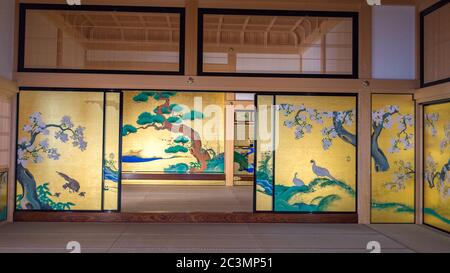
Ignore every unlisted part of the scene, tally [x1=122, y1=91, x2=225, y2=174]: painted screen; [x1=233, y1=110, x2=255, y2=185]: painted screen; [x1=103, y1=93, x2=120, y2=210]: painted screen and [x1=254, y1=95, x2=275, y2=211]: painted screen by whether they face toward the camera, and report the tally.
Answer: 4

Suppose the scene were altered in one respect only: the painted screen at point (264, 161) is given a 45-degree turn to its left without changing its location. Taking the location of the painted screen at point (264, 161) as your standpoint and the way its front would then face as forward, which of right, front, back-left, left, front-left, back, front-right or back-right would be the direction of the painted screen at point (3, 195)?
back-right

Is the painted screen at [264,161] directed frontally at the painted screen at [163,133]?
no

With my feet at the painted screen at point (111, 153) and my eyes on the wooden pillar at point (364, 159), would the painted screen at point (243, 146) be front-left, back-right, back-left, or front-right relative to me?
front-left

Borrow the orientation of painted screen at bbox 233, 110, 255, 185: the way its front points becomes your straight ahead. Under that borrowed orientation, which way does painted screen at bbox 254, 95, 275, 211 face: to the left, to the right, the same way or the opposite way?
the same way

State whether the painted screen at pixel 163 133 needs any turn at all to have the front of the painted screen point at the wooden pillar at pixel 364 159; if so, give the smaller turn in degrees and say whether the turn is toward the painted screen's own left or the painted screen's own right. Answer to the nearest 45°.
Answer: approximately 45° to the painted screen's own left

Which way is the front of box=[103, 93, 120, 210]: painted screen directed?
toward the camera

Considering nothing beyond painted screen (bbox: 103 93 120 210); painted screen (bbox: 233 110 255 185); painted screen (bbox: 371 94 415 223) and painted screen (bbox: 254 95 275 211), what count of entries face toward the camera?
4

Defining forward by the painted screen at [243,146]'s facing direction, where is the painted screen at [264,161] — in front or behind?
in front

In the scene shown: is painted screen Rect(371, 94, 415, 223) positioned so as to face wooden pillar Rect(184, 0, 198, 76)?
no

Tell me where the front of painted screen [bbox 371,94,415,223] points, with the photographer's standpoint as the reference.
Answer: facing the viewer

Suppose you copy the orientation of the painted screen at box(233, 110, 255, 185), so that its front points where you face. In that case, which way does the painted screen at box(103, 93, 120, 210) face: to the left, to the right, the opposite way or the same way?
the same way

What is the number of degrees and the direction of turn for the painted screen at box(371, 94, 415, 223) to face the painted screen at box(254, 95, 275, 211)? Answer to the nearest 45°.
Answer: approximately 90° to its right

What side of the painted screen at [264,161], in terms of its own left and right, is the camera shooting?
front
